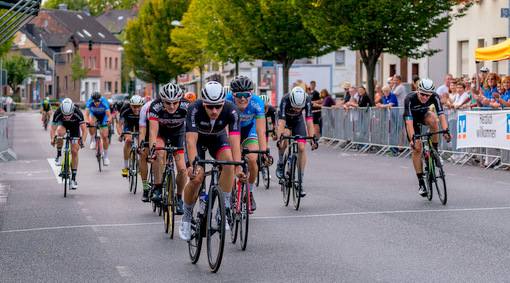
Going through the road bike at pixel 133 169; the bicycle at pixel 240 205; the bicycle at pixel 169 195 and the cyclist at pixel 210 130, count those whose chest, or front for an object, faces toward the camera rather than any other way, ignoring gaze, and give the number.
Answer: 4

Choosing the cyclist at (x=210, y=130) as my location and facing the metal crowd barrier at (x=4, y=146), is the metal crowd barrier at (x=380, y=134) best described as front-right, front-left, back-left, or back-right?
front-right

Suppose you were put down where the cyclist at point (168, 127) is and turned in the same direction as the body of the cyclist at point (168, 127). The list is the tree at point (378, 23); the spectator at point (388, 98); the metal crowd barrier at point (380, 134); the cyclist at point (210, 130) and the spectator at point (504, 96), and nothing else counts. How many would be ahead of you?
1

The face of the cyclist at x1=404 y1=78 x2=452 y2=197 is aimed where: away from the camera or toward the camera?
toward the camera

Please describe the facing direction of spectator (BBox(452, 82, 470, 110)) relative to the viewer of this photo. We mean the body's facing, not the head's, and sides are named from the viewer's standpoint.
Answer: facing the viewer and to the left of the viewer

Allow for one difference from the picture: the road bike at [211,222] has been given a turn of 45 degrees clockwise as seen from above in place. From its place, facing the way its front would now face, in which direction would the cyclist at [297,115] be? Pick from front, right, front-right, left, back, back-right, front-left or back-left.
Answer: back-right

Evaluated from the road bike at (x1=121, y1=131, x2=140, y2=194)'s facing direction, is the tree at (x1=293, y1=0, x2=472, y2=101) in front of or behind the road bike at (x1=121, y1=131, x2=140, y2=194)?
behind

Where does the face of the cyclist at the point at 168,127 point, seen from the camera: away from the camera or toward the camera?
toward the camera

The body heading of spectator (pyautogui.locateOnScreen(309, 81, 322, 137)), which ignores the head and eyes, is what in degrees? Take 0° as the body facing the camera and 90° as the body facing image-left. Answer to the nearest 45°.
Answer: approximately 45°

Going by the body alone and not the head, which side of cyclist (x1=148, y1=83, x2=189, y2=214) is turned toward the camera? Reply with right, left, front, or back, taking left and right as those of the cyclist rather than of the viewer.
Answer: front

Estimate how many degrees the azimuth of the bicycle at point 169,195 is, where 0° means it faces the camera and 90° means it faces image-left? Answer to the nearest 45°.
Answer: approximately 0°

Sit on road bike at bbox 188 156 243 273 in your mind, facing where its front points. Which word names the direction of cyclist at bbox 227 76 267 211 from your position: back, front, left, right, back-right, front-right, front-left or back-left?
back

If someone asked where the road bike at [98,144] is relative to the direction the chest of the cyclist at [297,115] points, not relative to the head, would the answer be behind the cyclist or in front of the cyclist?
behind

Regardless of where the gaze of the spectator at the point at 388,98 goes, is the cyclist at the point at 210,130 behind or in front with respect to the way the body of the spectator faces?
in front

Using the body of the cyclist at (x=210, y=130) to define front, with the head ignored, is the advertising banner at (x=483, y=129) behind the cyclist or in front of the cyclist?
behind

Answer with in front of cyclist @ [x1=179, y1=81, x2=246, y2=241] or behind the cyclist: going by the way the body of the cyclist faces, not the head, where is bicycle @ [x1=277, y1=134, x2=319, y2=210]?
behind

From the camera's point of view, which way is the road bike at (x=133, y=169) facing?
toward the camera

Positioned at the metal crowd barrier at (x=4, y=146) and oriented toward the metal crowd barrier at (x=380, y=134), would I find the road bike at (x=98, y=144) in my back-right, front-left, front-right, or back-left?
front-right
